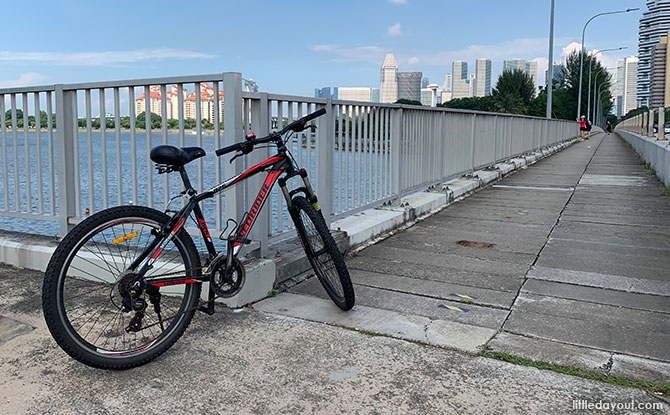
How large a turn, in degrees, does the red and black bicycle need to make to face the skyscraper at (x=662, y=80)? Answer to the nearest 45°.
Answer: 0° — it already faces it

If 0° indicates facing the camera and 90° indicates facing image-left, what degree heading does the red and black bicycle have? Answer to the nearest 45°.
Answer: approximately 225°
